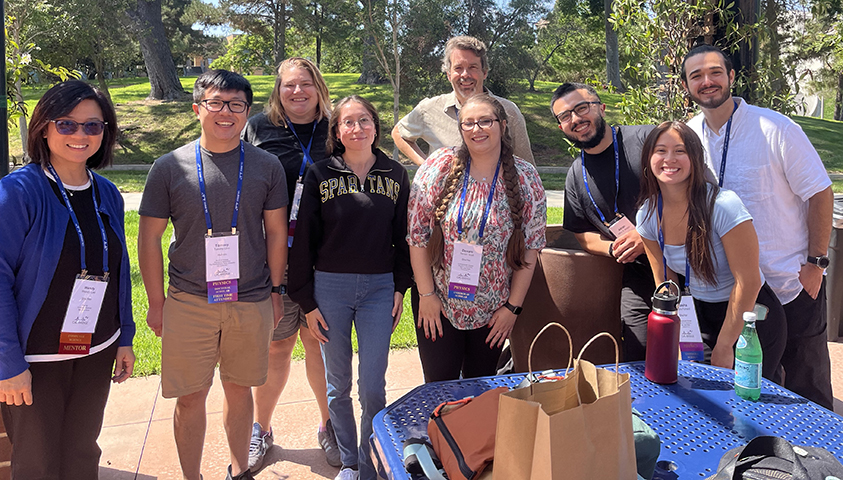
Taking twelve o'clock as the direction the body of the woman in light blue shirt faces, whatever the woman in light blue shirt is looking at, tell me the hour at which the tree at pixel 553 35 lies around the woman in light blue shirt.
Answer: The tree is roughly at 4 o'clock from the woman in light blue shirt.

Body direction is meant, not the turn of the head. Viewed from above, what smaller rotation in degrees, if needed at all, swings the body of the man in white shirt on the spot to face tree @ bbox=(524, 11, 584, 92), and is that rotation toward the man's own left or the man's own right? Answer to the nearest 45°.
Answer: approximately 135° to the man's own right

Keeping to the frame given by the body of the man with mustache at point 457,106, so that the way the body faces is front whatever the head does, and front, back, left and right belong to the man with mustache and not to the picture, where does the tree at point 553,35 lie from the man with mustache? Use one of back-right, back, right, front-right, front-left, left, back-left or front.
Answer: back

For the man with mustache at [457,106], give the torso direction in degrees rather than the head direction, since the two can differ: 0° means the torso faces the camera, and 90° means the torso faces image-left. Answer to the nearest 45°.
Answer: approximately 0°

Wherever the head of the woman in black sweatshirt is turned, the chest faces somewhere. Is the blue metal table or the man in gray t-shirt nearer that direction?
the blue metal table

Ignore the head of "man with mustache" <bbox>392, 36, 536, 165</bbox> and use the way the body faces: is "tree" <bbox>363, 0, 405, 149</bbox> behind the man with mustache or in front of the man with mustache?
behind

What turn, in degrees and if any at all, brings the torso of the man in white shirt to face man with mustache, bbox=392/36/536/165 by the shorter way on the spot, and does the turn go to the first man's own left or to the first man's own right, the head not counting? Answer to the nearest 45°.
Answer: approximately 45° to the first man's own right

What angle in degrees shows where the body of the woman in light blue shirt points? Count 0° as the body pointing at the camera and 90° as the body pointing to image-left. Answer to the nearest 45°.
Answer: approximately 45°

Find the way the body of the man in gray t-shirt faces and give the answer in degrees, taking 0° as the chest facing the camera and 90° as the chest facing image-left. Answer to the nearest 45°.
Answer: approximately 0°

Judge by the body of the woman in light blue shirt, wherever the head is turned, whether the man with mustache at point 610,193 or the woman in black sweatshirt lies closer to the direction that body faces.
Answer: the woman in black sweatshirt
